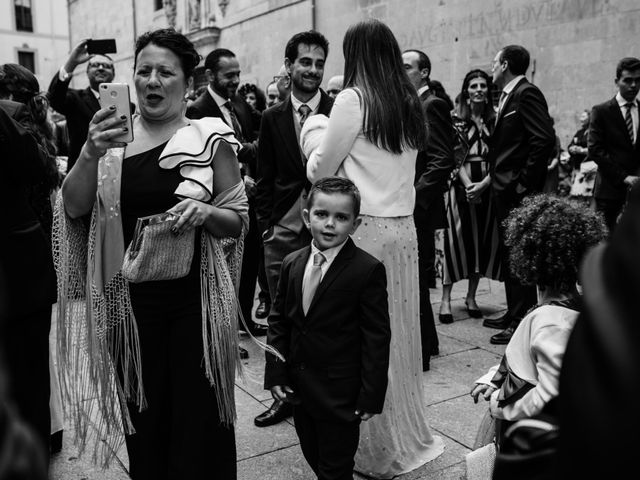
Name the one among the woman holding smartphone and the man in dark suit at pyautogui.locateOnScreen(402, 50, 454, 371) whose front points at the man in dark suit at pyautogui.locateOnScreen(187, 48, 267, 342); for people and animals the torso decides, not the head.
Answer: the man in dark suit at pyautogui.locateOnScreen(402, 50, 454, 371)

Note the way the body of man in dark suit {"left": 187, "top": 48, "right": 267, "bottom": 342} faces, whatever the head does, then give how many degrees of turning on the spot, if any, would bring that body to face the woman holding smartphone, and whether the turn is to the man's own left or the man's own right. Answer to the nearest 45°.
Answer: approximately 45° to the man's own right

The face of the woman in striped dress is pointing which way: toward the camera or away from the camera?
toward the camera

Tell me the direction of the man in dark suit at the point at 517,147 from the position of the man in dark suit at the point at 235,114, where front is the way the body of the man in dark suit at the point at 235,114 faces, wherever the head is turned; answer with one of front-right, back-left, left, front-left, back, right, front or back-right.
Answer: front-left

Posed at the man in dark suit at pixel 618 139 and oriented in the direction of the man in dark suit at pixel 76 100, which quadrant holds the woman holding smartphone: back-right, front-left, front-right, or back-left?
front-left

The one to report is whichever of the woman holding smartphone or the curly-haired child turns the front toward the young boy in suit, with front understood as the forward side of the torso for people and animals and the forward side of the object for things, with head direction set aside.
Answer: the curly-haired child

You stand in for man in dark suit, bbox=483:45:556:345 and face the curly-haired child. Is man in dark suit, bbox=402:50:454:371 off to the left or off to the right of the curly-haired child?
right

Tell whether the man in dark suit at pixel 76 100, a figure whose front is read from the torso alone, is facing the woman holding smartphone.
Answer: yes

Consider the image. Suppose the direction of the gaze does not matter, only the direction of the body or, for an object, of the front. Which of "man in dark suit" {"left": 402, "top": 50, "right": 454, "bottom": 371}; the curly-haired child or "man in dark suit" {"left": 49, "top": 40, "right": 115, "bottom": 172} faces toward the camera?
"man in dark suit" {"left": 49, "top": 40, "right": 115, "bottom": 172}

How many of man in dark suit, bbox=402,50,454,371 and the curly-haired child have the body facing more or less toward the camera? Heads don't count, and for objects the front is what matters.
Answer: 0

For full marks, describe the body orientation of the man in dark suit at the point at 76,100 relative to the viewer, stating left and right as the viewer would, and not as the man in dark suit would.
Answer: facing the viewer

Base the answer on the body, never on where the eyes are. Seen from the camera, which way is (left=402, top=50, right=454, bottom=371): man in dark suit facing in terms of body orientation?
to the viewer's left

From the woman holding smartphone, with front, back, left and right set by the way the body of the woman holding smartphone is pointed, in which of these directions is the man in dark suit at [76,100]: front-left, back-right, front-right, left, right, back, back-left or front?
back-right

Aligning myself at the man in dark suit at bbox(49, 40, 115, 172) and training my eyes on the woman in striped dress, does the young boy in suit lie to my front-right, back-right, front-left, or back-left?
front-right

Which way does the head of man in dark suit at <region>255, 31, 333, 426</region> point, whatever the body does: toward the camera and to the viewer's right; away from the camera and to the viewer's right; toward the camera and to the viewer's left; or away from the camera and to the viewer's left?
toward the camera and to the viewer's right
